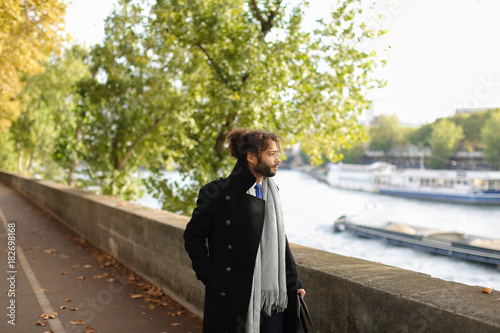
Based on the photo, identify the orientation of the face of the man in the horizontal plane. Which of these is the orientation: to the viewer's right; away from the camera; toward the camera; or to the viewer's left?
to the viewer's right

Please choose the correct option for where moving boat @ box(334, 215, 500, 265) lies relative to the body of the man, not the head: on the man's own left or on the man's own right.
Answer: on the man's own left

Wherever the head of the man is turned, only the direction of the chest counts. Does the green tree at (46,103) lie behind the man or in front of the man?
behind

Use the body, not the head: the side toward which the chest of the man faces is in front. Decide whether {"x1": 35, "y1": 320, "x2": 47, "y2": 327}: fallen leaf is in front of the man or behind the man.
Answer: behind

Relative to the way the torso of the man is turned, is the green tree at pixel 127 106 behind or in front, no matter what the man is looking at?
behind

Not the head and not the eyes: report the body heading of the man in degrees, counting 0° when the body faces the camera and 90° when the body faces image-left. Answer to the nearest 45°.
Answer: approximately 315°

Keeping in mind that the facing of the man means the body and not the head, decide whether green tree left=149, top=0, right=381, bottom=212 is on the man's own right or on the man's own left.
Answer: on the man's own left
